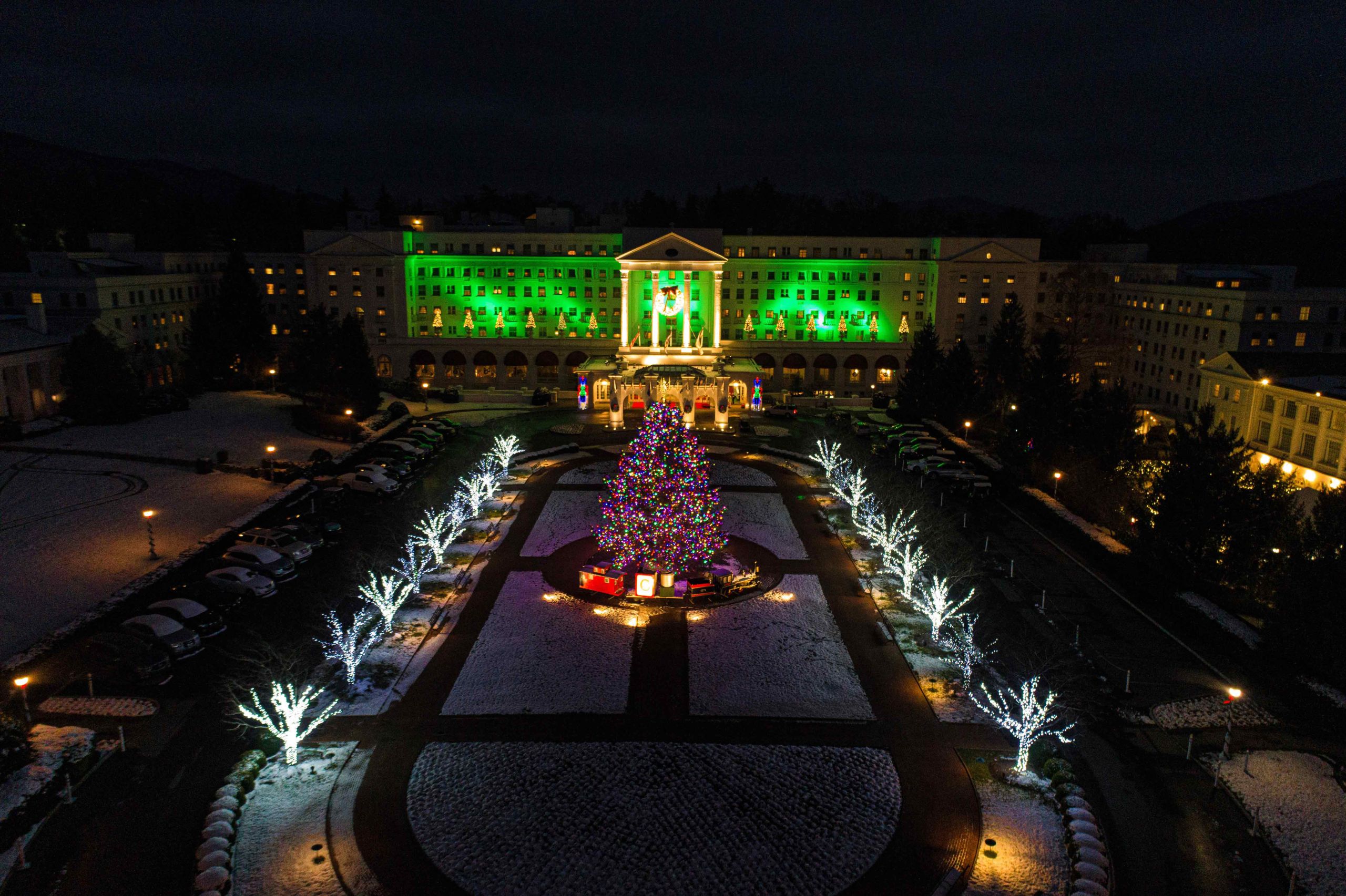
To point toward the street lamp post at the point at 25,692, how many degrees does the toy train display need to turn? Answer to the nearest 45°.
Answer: approximately 135° to its right

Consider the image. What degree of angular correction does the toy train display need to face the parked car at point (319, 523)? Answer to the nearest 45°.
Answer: approximately 135° to its left

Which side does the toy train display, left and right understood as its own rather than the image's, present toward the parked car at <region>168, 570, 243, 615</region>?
back

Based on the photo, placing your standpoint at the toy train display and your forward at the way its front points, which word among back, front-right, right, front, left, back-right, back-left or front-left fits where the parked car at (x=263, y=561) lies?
back

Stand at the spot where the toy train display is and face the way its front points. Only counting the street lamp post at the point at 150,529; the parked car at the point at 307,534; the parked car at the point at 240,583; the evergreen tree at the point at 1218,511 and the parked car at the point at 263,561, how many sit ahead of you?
1

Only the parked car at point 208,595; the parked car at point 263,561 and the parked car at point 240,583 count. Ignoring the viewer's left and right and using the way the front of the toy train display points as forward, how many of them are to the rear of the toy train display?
3

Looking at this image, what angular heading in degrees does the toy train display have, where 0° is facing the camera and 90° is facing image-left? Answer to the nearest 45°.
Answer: approximately 270°

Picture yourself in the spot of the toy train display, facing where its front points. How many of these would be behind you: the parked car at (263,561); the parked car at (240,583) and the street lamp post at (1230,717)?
2

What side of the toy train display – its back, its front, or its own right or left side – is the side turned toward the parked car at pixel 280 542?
back

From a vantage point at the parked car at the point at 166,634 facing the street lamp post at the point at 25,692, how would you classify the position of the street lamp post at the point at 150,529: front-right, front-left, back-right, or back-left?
back-right

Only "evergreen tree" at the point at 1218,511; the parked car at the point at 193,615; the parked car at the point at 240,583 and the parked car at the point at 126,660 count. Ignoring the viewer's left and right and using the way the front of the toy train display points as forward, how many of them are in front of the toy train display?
1

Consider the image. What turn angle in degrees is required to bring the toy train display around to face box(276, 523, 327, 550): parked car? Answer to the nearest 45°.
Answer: approximately 180°
